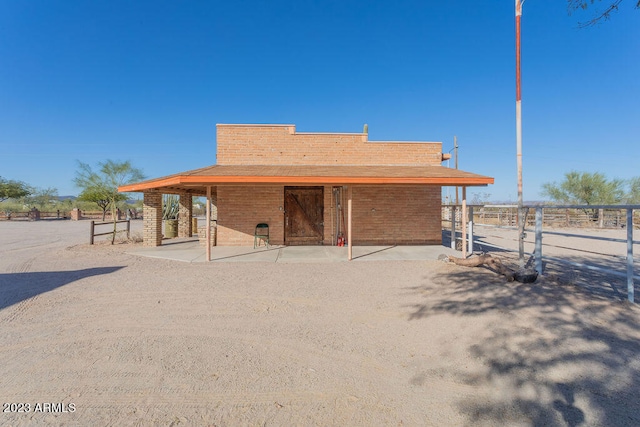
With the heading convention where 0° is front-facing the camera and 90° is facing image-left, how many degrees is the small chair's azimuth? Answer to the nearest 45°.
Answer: approximately 0°

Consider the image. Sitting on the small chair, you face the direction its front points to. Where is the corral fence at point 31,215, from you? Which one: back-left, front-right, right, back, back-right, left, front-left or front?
back-right
